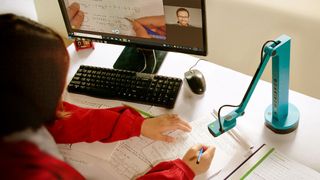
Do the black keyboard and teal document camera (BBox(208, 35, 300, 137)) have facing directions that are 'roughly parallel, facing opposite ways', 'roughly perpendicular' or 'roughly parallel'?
roughly perpendicular

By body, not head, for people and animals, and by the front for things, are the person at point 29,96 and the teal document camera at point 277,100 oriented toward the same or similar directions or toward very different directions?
very different directions

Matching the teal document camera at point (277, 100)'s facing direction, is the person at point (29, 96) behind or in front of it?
in front

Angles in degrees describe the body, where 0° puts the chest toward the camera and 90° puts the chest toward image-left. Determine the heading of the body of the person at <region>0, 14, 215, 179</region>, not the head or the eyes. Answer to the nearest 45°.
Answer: approximately 225°

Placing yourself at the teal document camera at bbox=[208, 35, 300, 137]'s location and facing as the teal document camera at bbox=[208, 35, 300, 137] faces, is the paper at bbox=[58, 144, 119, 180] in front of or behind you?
in front

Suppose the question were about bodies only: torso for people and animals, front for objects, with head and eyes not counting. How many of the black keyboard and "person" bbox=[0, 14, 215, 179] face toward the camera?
1

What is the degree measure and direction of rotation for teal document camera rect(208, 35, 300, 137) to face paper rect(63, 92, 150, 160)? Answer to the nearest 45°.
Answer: approximately 45° to its right

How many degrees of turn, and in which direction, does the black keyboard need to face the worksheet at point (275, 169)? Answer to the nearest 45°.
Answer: approximately 45° to its left

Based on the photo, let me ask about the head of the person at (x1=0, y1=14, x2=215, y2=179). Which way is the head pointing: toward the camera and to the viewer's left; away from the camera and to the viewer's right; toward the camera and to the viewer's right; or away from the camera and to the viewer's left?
away from the camera and to the viewer's right
